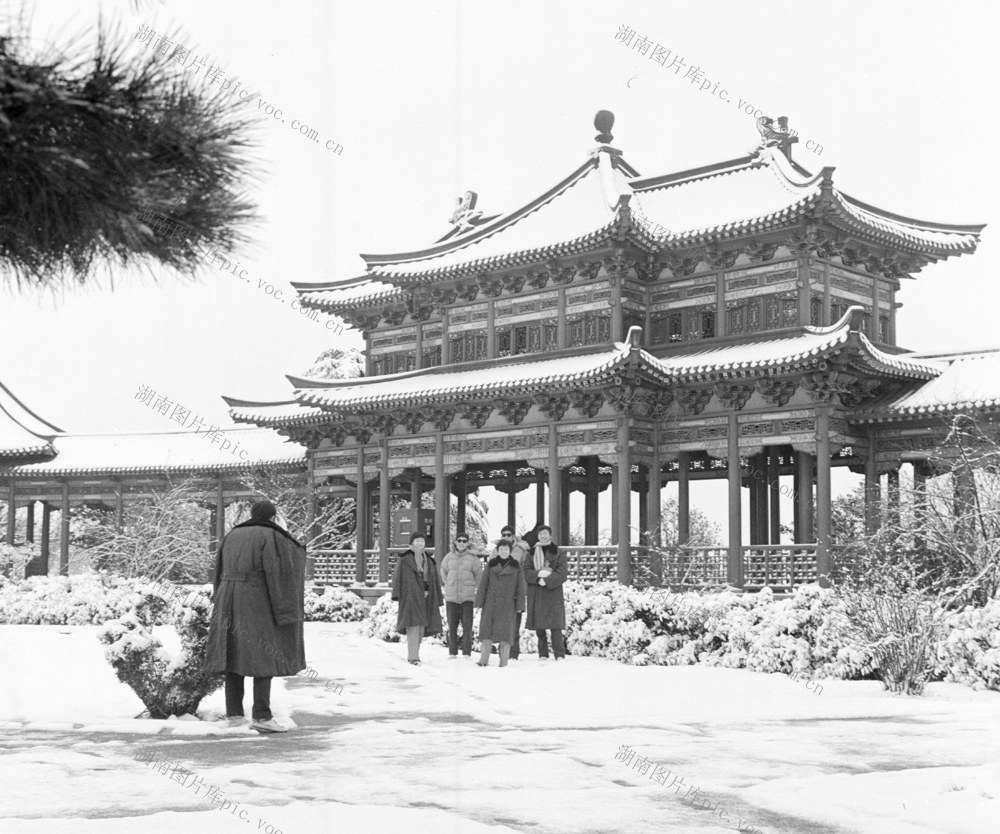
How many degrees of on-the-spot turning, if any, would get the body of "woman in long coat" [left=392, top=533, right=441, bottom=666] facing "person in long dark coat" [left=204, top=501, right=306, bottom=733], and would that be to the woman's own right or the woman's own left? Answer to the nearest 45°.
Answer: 0° — they already face them

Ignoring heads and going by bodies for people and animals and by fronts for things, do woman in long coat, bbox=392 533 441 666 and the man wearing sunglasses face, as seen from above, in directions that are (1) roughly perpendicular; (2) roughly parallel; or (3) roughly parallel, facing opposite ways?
roughly parallel

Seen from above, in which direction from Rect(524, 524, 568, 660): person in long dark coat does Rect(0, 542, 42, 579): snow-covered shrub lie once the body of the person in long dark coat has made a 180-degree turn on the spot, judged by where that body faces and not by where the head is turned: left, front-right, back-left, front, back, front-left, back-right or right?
front-left

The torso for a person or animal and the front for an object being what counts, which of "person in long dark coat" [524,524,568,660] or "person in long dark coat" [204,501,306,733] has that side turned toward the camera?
"person in long dark coat" [524,524,568,660]

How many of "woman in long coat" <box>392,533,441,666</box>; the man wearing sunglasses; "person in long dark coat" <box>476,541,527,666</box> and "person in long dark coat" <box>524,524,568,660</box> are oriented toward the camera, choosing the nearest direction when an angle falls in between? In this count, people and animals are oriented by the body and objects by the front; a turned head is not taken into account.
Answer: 4

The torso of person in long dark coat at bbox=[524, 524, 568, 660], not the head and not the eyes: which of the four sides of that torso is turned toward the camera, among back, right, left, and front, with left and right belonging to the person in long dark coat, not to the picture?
front

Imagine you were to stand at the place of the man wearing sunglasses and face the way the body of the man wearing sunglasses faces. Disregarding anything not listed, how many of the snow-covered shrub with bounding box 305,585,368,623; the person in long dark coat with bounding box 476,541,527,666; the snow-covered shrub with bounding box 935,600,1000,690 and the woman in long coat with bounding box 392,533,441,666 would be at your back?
1

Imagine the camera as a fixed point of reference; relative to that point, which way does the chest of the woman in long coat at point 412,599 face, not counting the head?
toward the camera

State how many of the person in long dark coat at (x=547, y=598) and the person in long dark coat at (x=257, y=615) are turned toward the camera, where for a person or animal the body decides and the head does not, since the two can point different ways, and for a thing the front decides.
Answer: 1

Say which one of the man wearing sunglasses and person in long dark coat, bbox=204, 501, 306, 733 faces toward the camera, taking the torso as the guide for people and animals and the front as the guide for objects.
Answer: the man wearing sunglasses

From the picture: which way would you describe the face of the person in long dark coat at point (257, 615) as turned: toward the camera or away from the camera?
away from the camera

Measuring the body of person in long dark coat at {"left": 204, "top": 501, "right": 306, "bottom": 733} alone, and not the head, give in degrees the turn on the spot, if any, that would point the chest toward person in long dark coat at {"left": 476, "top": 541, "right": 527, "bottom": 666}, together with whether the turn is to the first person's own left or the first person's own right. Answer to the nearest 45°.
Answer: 0° — they already face them

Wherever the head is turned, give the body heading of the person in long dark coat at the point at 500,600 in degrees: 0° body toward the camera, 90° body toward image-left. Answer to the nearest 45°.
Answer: approximately 0°

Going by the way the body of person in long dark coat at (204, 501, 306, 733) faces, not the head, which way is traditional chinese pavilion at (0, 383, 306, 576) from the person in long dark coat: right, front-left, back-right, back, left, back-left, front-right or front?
front-left

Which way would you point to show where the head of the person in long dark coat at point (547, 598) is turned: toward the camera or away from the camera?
toward the camera

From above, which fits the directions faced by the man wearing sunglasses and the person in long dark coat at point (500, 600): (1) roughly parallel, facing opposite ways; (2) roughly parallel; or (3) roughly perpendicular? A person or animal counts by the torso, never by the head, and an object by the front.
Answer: roughly parallel
